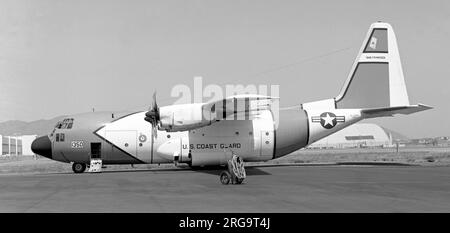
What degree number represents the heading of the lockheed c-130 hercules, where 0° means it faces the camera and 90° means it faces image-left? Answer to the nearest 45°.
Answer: approximately 90°
